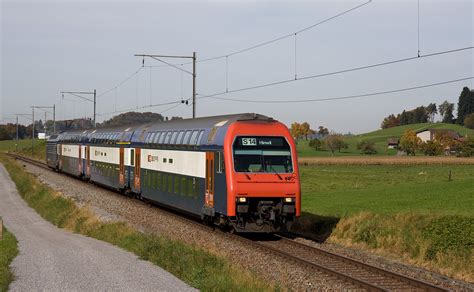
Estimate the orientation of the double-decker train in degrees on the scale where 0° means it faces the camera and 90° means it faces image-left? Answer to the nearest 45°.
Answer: approximately 315°
